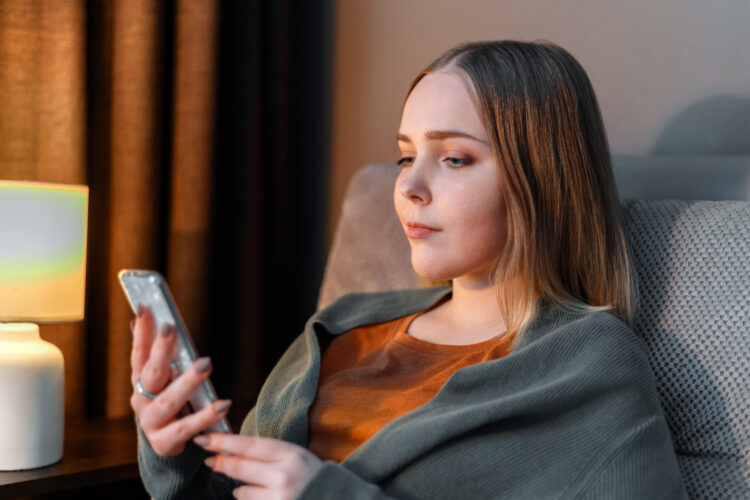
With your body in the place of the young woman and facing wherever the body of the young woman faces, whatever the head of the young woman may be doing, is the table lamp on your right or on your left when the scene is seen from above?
on your right

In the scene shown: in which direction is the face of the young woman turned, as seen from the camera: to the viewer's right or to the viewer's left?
to the viewer's left

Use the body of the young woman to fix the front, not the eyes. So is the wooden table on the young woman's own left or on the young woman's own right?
on the young woman's own right

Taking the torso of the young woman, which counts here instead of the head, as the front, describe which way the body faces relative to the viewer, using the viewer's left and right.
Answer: facing the viewer and to the left of the viewer
